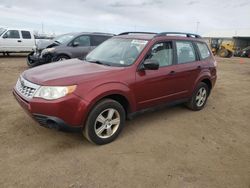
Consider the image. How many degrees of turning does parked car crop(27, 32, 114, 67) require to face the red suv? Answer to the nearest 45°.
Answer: approximately 45° to its left

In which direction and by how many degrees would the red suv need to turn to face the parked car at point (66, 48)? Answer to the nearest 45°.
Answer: approximately 135° to its right

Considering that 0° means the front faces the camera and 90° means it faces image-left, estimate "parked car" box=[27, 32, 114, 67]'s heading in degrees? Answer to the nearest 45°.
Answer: approximately 45°

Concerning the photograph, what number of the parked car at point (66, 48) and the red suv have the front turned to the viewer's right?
0

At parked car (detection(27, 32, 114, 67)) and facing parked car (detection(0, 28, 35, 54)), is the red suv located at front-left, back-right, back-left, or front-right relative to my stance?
back-left

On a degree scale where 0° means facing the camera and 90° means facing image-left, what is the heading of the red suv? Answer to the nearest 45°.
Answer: approximately 45°

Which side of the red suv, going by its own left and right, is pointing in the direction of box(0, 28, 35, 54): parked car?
right
